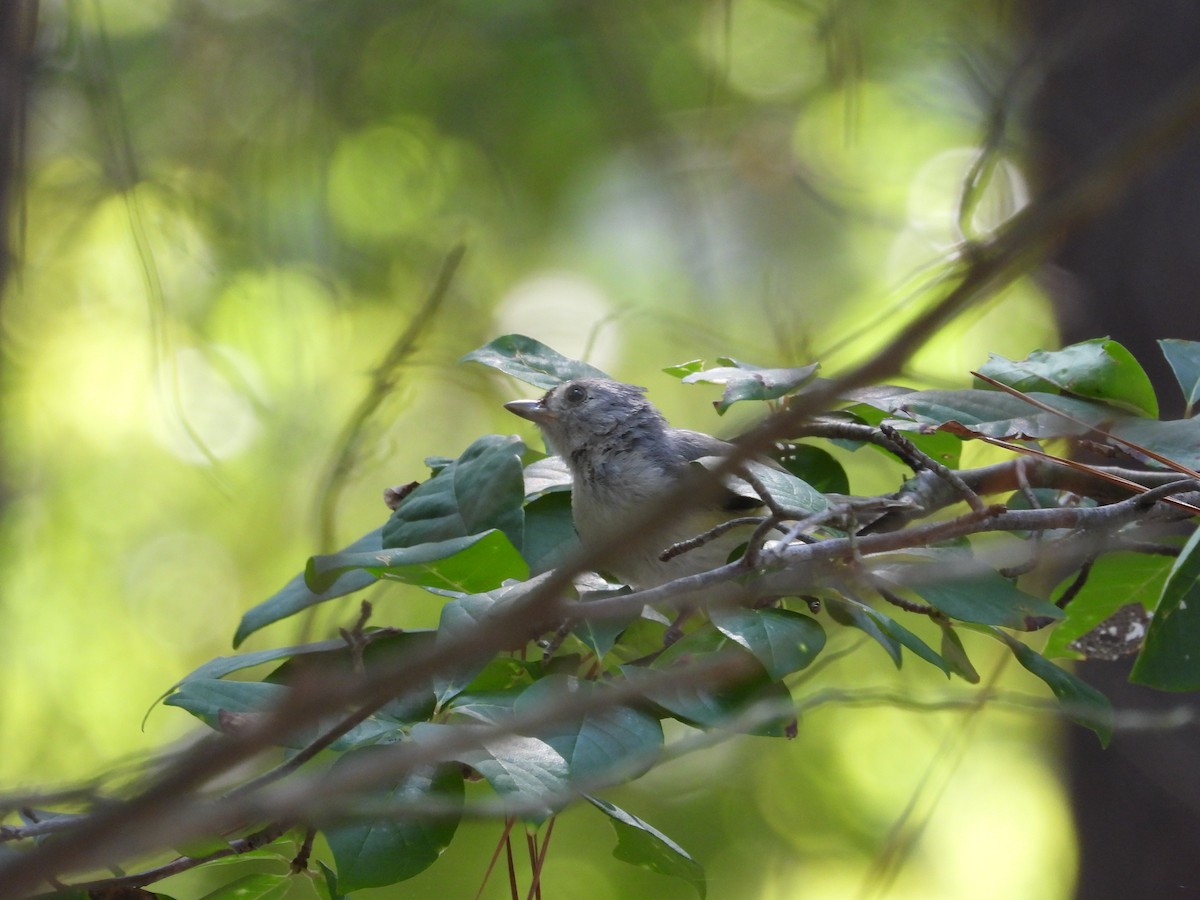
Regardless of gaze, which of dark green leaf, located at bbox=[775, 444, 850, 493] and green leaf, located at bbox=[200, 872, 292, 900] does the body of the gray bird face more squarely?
the green leaf

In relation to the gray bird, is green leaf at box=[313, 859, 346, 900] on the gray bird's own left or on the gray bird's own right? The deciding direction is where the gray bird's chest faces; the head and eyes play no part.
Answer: on the gray bird's own left

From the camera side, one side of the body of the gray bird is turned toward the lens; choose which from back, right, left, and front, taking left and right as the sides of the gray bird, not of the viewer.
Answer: left

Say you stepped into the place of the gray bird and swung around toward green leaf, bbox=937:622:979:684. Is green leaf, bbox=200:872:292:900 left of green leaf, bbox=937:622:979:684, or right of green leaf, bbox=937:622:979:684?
right

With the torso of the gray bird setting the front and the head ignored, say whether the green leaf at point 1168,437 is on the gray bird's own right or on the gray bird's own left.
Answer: on the gray bird's own left

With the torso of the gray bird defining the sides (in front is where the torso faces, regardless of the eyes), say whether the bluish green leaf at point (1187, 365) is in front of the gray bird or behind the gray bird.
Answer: behind

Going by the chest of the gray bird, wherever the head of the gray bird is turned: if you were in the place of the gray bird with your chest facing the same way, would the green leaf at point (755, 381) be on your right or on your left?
on your left
